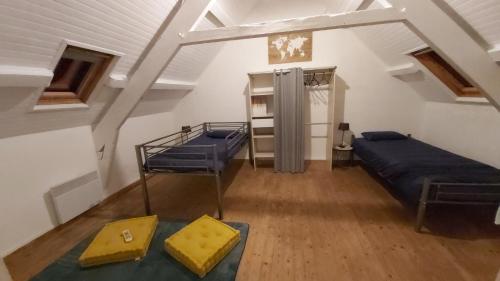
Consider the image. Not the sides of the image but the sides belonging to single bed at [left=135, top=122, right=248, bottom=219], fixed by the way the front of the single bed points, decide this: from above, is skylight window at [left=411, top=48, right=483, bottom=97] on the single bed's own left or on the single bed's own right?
on the single bed's own left

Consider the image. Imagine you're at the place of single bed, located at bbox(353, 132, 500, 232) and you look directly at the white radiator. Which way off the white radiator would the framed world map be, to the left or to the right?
right

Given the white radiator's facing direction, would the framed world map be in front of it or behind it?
in front

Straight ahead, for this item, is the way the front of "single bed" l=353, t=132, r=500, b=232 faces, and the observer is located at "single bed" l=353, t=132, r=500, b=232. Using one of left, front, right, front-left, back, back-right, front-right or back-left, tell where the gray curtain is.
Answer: right

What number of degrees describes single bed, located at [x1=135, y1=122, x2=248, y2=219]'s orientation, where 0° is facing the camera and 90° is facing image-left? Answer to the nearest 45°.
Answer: approximately 45°

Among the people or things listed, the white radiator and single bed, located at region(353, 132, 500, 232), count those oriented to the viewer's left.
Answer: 0

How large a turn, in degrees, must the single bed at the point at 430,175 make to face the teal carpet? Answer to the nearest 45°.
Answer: approximately 45° to its right

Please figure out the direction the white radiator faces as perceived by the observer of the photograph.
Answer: facing the viewer and to the right of the viewer

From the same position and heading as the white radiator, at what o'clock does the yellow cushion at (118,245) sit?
The yellow cushion is roughly at 1 o'clock from the white radiator.

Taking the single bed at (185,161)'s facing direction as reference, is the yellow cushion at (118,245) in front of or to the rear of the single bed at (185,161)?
in front

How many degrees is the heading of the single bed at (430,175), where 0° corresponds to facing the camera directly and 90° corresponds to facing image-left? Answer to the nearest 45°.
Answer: approximately 0°

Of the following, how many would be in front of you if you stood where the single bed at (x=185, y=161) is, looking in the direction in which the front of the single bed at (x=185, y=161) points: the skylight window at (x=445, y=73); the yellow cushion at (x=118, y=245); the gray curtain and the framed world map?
1
